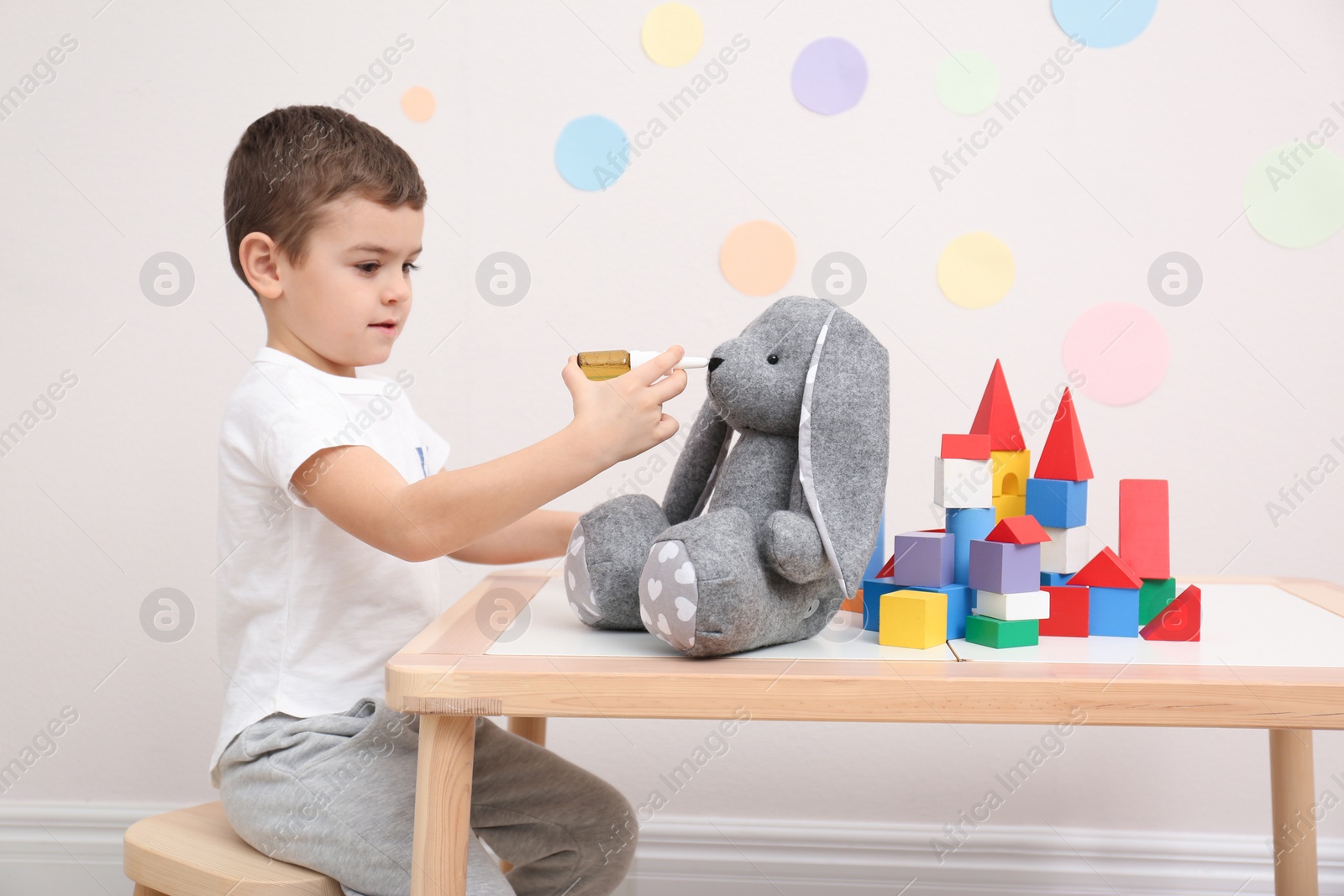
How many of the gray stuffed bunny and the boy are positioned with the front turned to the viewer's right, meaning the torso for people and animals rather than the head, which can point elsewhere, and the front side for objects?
1

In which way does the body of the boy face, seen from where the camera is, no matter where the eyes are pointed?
to the viewer's right

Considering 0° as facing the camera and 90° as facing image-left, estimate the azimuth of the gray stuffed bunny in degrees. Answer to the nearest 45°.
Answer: approximately 45°

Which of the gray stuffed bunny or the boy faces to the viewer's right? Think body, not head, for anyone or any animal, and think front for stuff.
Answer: the boy
